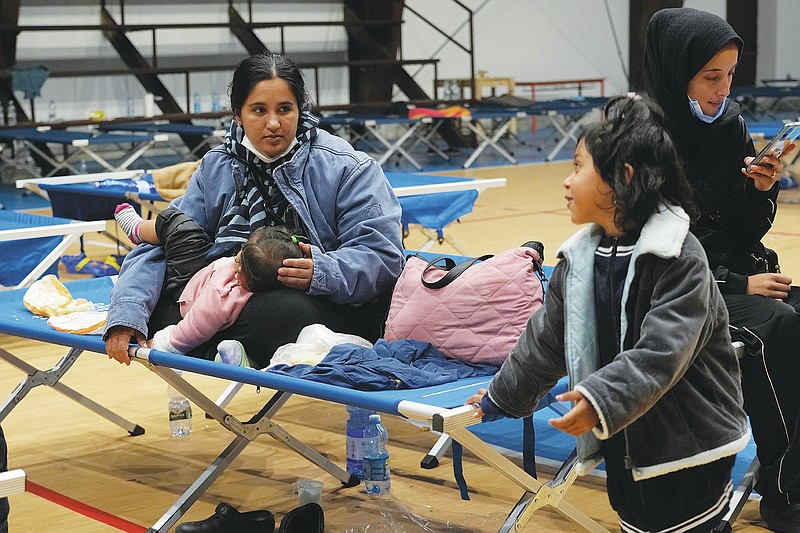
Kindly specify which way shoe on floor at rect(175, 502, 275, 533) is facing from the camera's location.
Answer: facing to the left of the viewer

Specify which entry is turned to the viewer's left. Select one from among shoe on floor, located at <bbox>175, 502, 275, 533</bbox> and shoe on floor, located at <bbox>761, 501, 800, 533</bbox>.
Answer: shoe on floor, located at <bbox>175, 502, 275, 533</bbox>

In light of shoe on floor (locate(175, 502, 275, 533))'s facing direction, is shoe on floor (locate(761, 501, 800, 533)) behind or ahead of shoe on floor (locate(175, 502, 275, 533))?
behind

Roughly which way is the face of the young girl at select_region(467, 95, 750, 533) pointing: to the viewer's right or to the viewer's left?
to the viewer's left

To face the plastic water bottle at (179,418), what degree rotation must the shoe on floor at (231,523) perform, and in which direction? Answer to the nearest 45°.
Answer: approximately 90° to its right

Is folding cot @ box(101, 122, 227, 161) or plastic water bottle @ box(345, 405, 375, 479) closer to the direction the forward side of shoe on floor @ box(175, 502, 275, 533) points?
the folding cot
